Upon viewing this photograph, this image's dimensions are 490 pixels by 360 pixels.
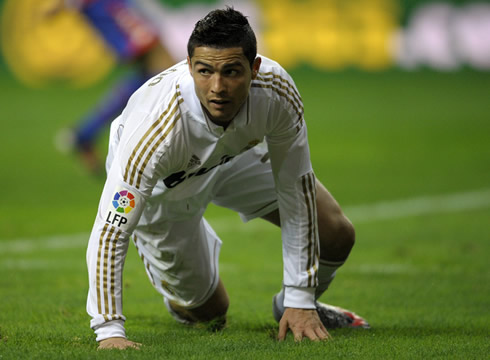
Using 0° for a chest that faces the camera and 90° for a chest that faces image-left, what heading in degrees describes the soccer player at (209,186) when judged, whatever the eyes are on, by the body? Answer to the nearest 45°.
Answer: approximately 315°

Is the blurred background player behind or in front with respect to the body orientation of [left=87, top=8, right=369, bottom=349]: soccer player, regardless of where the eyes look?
behind
